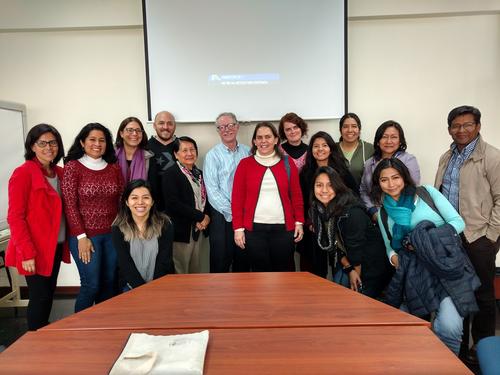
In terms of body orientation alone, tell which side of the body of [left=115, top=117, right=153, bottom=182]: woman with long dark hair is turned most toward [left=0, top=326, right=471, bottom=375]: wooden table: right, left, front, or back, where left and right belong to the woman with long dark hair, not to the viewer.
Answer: front

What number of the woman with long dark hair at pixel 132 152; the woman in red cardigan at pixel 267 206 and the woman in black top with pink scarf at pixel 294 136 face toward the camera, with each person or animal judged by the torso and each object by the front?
3

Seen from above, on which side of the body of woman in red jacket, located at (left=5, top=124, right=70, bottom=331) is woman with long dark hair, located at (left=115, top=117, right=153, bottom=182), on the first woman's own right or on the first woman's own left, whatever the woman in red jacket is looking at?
on the first woman's own left

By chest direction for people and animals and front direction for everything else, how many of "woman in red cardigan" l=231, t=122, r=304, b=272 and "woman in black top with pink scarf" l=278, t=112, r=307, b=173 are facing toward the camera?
2

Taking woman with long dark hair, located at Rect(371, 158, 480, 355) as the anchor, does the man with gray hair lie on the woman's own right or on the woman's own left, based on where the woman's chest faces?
on the woman's own right

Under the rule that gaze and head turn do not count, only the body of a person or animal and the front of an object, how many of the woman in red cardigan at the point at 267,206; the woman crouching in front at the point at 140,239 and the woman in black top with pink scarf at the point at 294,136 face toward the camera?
3
